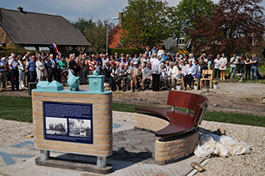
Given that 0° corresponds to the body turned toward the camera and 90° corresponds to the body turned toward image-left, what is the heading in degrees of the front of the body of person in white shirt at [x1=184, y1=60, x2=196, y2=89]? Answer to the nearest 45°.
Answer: approximately 45°

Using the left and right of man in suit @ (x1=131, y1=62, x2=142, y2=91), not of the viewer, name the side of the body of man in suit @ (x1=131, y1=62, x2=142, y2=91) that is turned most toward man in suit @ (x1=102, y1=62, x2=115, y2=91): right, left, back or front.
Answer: right

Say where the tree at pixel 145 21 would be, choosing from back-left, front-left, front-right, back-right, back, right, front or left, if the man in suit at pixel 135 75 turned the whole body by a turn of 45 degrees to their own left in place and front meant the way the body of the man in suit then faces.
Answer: back-left

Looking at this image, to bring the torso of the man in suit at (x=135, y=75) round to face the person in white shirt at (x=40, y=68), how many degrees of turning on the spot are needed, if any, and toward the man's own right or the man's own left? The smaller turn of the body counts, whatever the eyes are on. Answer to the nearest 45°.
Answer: approximately 90° to the man's own right

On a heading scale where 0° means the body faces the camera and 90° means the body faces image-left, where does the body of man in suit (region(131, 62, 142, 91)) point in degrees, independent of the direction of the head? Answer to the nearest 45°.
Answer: approximately 0°

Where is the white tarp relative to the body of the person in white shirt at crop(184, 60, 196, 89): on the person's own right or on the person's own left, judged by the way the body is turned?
on the person's own left

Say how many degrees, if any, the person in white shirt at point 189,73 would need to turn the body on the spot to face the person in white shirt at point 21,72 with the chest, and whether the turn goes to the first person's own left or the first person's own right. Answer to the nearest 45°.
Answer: approximately 45° to the first person's own right

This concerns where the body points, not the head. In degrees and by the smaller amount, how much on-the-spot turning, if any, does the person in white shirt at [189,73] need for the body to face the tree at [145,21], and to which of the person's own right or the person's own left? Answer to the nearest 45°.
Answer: approximately 135° to the person's own right

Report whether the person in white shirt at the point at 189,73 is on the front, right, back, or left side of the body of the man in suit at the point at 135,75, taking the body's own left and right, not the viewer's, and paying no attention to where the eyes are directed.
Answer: left

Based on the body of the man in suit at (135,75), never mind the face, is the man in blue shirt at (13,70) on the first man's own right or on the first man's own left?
on the first man's own right

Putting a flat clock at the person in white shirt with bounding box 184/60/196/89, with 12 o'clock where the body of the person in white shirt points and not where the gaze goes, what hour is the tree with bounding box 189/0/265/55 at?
The tree is roughly at 7 o'clock from the person in white shirt.

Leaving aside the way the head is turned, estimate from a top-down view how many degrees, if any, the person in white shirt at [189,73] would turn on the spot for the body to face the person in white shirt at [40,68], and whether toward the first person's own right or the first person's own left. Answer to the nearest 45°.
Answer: approximately 45° to the first person's own right

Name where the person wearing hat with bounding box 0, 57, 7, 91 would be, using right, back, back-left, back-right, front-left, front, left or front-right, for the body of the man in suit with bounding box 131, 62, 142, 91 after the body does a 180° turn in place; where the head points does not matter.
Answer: left
